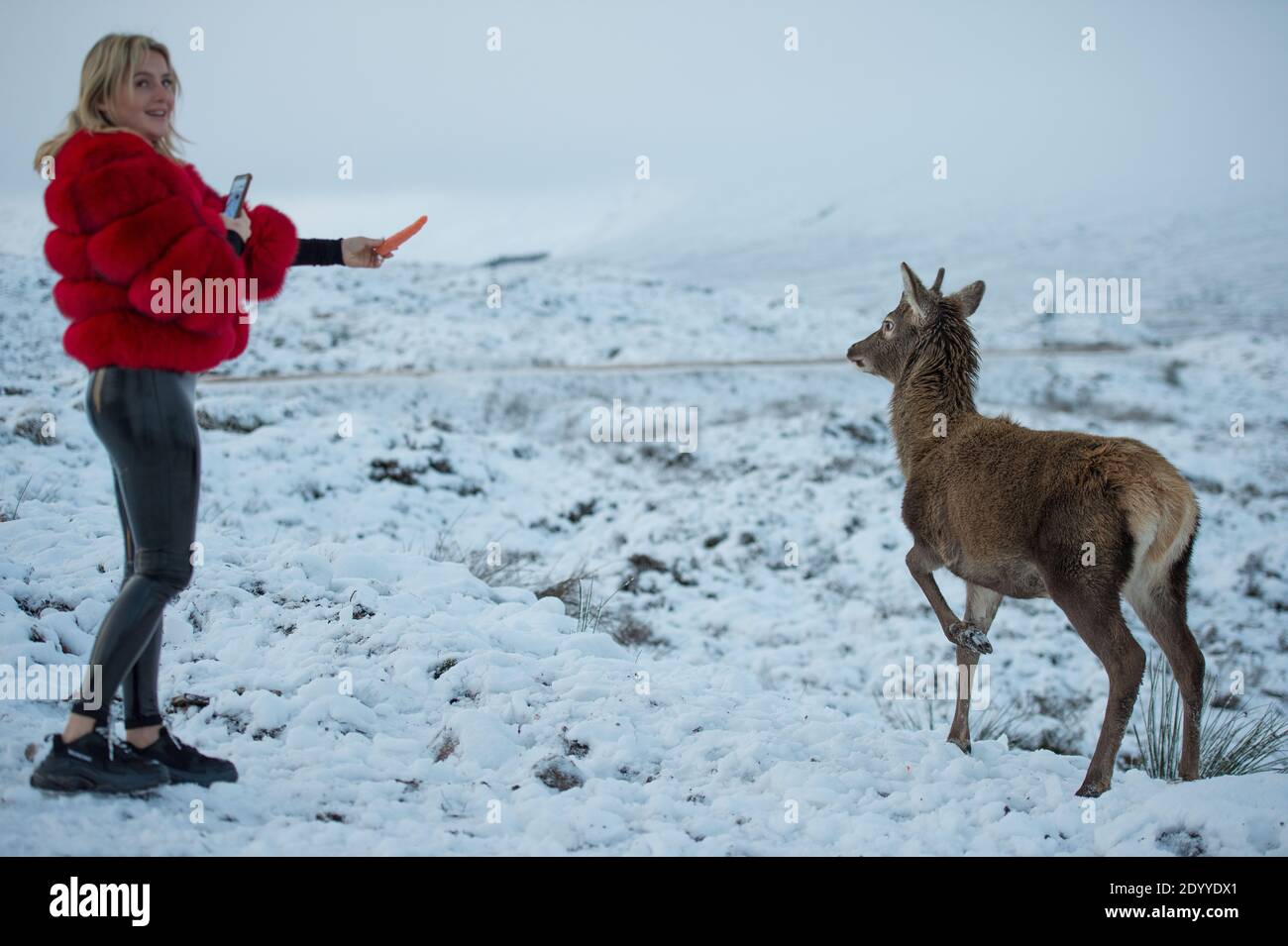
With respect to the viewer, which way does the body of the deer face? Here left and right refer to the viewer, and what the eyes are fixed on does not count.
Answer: facing away from the viewer and to the left of the viewer

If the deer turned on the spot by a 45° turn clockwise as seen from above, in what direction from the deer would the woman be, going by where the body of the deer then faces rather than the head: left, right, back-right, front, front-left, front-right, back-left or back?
back-left

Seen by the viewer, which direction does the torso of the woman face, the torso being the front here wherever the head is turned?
to the viewer's right
